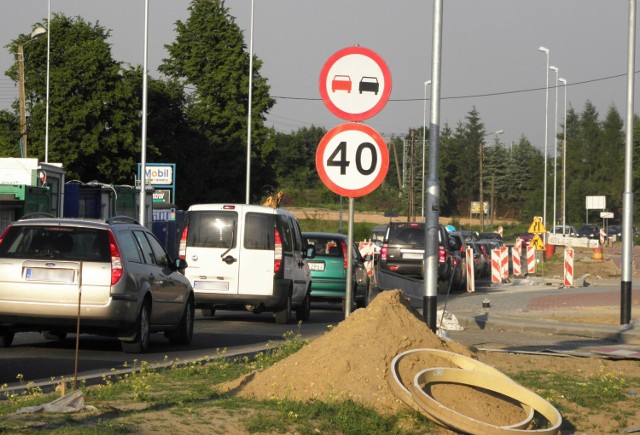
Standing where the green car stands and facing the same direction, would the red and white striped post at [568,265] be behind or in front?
in front

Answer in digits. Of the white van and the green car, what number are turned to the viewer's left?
0

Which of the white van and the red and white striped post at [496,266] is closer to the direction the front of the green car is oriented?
the red and white striped post

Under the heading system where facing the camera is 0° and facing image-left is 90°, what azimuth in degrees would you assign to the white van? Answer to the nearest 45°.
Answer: approximately 225°

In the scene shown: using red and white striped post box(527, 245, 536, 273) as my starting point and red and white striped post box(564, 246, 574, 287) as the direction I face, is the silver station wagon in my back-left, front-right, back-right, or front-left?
front-right

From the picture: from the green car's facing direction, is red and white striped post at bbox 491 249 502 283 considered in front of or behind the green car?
in front

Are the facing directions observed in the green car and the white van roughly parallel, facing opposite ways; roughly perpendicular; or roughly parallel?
roughly parallel

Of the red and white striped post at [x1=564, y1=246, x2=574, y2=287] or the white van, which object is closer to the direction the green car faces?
the red and white striped post

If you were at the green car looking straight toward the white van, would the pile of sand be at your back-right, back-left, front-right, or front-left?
front-left

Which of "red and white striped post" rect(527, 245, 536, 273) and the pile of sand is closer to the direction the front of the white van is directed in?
the red and white striped post

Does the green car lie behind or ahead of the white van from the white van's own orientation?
ahead

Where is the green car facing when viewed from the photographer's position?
facing away from the viewer and to the right of the viewer

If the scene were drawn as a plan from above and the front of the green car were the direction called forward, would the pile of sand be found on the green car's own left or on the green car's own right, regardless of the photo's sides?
on the green car's own right
